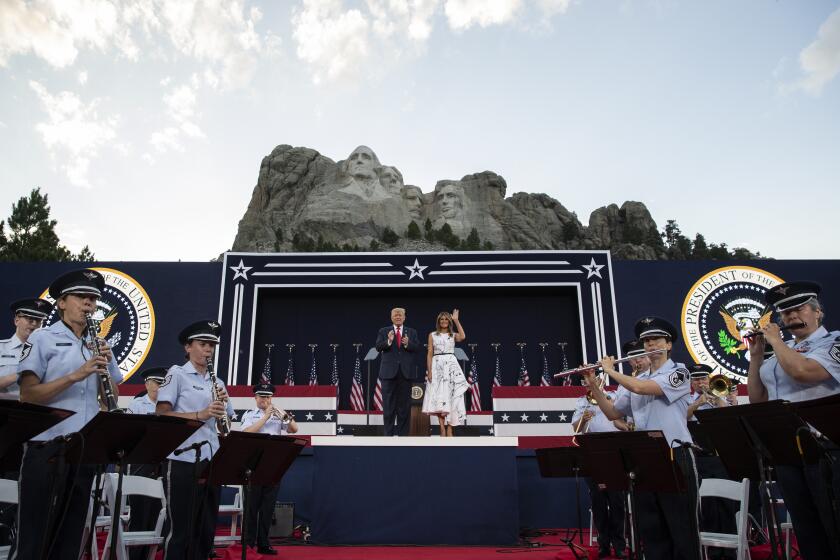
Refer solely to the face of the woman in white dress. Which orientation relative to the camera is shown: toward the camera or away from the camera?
toward the camera

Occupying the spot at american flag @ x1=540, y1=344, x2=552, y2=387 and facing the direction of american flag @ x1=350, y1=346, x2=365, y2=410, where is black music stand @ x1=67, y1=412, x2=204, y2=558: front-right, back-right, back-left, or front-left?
front-left

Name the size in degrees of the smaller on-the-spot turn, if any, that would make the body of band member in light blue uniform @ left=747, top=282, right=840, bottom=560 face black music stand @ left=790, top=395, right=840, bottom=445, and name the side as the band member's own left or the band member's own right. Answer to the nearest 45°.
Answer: approximately 45° to the band member's own left

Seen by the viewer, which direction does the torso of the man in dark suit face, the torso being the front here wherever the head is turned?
toward the camera

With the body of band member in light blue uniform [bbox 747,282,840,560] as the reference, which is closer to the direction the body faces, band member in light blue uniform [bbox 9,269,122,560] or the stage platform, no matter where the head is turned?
the band member in light blue uniform

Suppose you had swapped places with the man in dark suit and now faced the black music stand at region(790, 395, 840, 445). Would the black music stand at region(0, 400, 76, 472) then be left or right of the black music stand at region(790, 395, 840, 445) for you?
right

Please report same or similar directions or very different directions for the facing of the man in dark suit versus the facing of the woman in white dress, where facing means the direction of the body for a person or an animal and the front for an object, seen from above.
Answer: same or similar directions

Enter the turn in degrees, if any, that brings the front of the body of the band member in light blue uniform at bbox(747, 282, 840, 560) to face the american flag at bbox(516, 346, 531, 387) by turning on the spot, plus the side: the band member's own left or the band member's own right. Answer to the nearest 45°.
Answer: approximately 90° to the band member's own right

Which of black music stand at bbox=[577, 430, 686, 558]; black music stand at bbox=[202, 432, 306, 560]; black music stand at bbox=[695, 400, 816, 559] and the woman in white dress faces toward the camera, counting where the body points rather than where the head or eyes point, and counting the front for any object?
the woman in white dress

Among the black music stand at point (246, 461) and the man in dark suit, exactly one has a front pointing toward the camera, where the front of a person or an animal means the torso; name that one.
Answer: the man in dark suit

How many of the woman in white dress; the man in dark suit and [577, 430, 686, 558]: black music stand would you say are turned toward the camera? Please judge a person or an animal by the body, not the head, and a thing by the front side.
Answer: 2

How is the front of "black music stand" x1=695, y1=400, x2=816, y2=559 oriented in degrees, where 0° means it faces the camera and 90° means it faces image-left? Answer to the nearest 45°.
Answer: approximately 225°

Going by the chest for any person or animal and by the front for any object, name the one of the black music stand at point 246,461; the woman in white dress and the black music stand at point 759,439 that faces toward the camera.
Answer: the woman in white dress

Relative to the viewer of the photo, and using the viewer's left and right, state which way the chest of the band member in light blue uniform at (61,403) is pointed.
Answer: facing the viewer and to the right of the viewer

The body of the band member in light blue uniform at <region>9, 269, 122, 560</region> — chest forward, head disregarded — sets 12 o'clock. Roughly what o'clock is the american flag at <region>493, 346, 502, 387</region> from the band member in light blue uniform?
The american flag is roughly at 9 o'clock from the band member in light blue uniform.

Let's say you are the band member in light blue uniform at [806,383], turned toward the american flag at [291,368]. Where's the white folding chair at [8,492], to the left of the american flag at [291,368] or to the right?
left

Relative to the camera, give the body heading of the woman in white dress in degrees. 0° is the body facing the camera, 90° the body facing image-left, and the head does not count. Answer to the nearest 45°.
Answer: approximately 0°

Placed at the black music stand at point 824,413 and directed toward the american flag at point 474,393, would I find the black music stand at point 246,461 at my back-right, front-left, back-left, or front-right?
front-left
